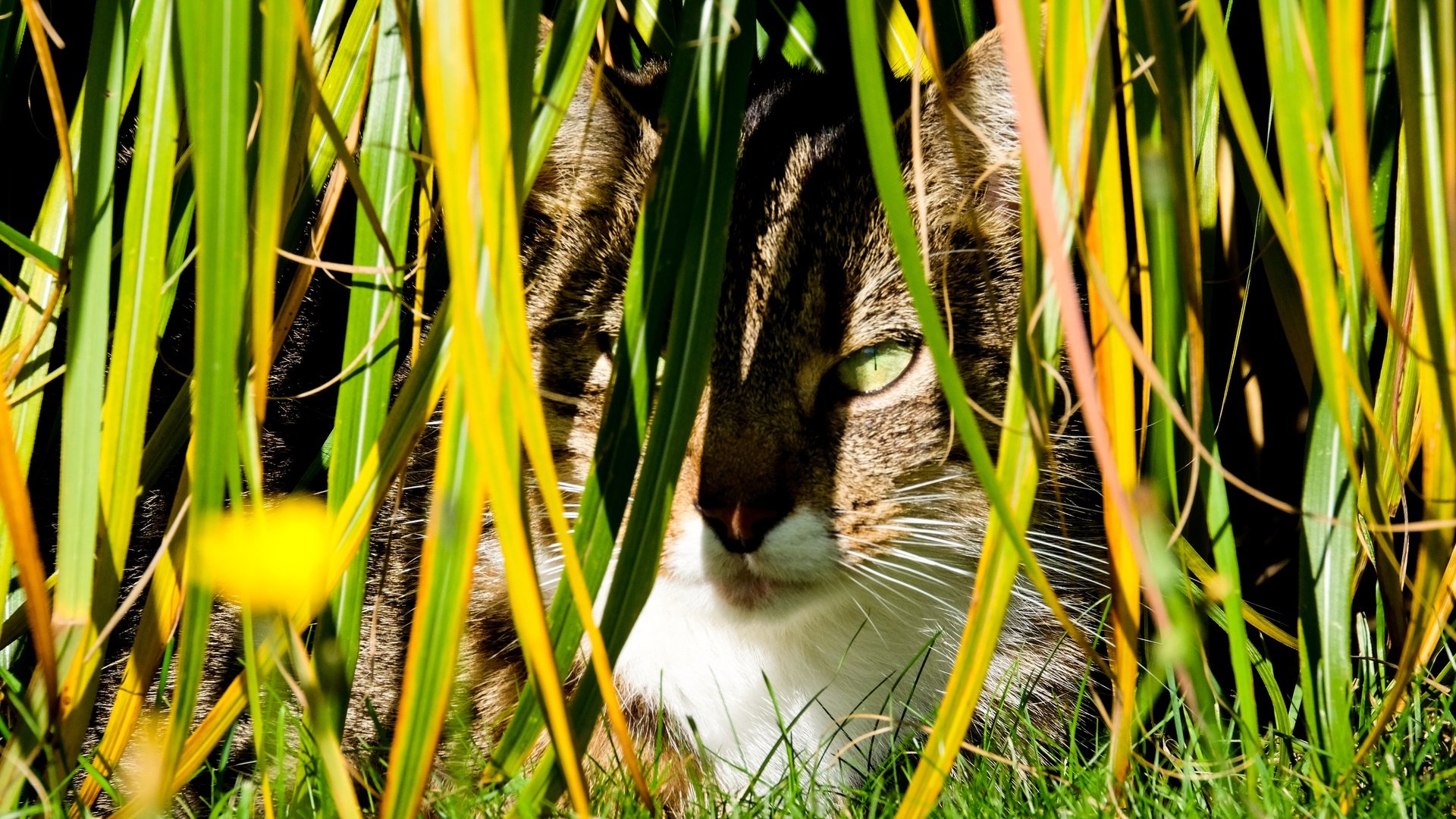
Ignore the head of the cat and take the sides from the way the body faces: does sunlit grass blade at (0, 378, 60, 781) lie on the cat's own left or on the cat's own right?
on the cat's own right

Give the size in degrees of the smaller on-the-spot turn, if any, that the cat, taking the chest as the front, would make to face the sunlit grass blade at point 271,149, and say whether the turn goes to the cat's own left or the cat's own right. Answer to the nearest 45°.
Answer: approximately 45° to the cat's own right

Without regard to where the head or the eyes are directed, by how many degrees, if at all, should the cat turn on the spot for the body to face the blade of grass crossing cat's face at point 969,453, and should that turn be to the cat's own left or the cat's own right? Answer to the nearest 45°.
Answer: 0° — it already faces it

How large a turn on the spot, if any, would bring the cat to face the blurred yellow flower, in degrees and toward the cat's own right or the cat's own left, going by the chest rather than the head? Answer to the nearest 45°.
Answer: approximately 45° to the cat's own right

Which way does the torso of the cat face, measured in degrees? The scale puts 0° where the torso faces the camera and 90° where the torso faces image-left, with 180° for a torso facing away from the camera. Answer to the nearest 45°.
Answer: approximately 0°

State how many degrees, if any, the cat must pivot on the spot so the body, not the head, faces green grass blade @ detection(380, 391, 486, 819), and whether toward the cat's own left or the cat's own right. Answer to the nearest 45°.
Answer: approximately 45° to the cat's own right

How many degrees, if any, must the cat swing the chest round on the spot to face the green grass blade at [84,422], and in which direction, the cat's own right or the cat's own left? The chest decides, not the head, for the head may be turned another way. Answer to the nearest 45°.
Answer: approximately 45° to the cat's own right
